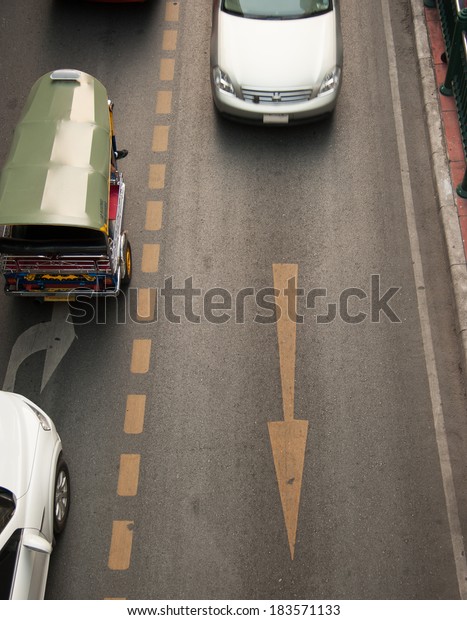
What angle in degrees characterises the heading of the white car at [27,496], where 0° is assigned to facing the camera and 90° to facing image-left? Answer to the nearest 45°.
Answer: approximately 180°

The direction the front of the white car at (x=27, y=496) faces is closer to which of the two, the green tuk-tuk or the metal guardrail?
the green tuk-tuk

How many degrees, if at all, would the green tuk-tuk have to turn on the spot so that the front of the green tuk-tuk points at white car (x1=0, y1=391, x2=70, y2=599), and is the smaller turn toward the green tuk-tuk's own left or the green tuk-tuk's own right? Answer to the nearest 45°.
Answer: approximately 180°

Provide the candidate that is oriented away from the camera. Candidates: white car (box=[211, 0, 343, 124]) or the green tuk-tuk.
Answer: the green tuk-tuk

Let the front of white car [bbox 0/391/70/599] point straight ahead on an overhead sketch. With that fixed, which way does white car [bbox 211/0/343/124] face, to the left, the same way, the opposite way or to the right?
the opposite way

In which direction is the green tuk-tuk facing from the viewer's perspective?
away from the camera

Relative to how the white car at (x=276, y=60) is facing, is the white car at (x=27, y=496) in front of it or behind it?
in front

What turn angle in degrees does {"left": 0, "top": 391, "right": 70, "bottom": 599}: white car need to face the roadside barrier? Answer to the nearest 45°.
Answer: approximately 45° to its right

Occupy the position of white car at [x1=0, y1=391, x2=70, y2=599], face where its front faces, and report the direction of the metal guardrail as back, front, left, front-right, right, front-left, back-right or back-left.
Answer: front-right

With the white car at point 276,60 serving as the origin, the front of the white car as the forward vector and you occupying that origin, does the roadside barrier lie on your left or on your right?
on your left

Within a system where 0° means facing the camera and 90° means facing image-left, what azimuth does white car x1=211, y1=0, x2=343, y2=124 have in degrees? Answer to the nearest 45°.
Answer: approximately 0°

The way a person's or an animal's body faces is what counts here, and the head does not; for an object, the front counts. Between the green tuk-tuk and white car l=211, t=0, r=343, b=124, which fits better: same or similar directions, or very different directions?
very different directions

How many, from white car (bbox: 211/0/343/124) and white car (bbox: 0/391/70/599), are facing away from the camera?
1

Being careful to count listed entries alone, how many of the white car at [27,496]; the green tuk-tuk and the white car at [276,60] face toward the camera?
1

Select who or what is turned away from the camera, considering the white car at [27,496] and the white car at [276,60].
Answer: the white car at [27,496]
